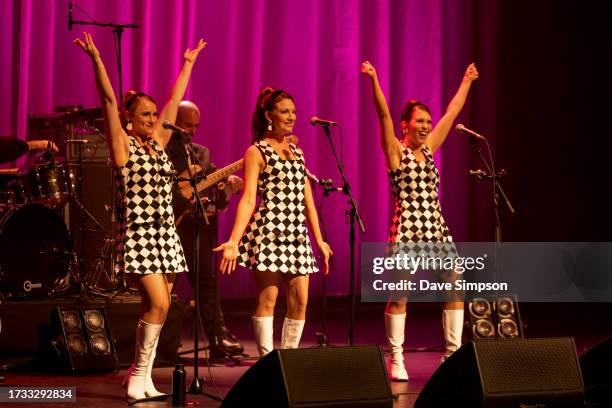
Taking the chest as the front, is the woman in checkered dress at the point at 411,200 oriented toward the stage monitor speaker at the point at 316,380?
no

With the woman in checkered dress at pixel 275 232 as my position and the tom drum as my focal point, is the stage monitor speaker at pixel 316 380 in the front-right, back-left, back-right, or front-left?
back-left

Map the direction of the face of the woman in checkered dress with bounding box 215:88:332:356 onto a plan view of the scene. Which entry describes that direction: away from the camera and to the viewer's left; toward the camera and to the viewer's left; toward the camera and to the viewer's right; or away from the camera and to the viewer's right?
toward the camera and to the viewer's right

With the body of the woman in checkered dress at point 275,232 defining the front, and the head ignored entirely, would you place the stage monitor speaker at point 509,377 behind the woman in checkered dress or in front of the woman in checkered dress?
in front

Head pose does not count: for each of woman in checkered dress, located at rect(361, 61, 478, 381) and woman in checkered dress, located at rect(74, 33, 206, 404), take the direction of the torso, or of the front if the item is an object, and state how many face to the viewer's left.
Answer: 0

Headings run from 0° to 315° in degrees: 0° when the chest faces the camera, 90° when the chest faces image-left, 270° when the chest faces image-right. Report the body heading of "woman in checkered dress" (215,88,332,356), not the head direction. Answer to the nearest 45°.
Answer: approximately 315°

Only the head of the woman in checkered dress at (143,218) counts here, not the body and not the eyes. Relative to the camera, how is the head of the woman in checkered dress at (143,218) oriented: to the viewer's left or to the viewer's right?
to the viewer's right

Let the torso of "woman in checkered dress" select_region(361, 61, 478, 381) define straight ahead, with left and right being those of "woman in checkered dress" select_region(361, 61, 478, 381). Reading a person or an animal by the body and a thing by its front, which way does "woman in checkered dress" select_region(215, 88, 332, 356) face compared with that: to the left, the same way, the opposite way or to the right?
the same way

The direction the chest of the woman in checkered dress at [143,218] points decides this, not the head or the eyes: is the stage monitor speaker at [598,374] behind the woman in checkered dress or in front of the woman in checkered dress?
in front

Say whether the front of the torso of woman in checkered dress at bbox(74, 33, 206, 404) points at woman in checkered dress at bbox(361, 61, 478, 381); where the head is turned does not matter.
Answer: no

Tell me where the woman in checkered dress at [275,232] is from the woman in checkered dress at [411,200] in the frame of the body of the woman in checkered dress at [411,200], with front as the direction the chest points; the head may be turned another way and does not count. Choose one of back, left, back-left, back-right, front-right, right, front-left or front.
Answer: right

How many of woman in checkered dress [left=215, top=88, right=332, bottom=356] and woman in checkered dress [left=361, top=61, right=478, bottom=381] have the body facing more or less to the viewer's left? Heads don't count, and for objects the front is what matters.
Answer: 0

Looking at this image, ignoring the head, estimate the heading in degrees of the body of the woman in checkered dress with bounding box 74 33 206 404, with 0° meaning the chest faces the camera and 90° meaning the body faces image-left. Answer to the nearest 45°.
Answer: approximately 315°

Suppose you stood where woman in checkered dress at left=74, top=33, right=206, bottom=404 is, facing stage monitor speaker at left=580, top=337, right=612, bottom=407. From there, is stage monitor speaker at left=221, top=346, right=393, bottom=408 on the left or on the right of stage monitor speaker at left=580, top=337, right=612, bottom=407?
right

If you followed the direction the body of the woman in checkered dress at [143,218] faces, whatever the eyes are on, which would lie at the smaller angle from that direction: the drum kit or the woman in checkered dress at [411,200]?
the woman in checkered dress

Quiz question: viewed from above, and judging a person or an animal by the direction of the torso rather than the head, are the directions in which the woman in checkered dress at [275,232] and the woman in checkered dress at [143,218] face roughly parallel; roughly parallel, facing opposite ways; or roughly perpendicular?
roughly parallel
